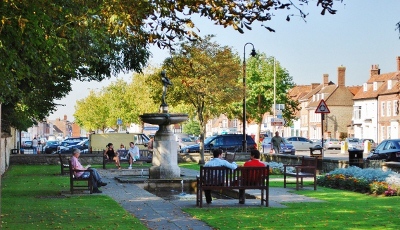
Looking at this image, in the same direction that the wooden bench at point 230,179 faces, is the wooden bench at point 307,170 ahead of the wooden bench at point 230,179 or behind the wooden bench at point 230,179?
ahead

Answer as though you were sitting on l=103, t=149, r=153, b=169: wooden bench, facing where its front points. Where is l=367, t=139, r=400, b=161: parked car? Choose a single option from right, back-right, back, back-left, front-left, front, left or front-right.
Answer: left

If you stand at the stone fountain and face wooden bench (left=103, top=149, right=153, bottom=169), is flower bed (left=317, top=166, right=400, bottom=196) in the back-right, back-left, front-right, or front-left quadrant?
back-right

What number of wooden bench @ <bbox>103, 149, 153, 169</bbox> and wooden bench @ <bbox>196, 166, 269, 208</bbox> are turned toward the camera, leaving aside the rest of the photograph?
1

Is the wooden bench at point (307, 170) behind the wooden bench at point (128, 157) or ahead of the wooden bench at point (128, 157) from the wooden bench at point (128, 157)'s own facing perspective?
ahead

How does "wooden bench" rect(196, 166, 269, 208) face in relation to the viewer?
away from the camera

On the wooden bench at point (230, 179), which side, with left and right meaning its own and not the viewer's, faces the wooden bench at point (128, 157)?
front

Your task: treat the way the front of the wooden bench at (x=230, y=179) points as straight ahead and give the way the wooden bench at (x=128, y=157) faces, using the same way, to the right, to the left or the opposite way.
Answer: the opposite way

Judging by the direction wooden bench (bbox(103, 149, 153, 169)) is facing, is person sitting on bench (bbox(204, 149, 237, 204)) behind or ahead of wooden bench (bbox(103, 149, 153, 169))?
ahead

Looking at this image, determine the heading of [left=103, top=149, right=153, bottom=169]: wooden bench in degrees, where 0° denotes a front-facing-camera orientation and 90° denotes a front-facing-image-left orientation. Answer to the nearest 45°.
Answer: approximately 0°

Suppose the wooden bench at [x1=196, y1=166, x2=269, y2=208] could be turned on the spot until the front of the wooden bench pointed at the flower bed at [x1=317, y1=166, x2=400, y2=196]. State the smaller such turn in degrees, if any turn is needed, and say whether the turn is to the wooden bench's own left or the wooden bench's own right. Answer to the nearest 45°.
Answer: approximately 45° to the wooden bench's own right

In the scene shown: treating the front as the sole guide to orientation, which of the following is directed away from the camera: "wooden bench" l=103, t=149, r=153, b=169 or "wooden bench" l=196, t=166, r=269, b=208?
"wooden bench" l=196, t=166, r=269, b=208
